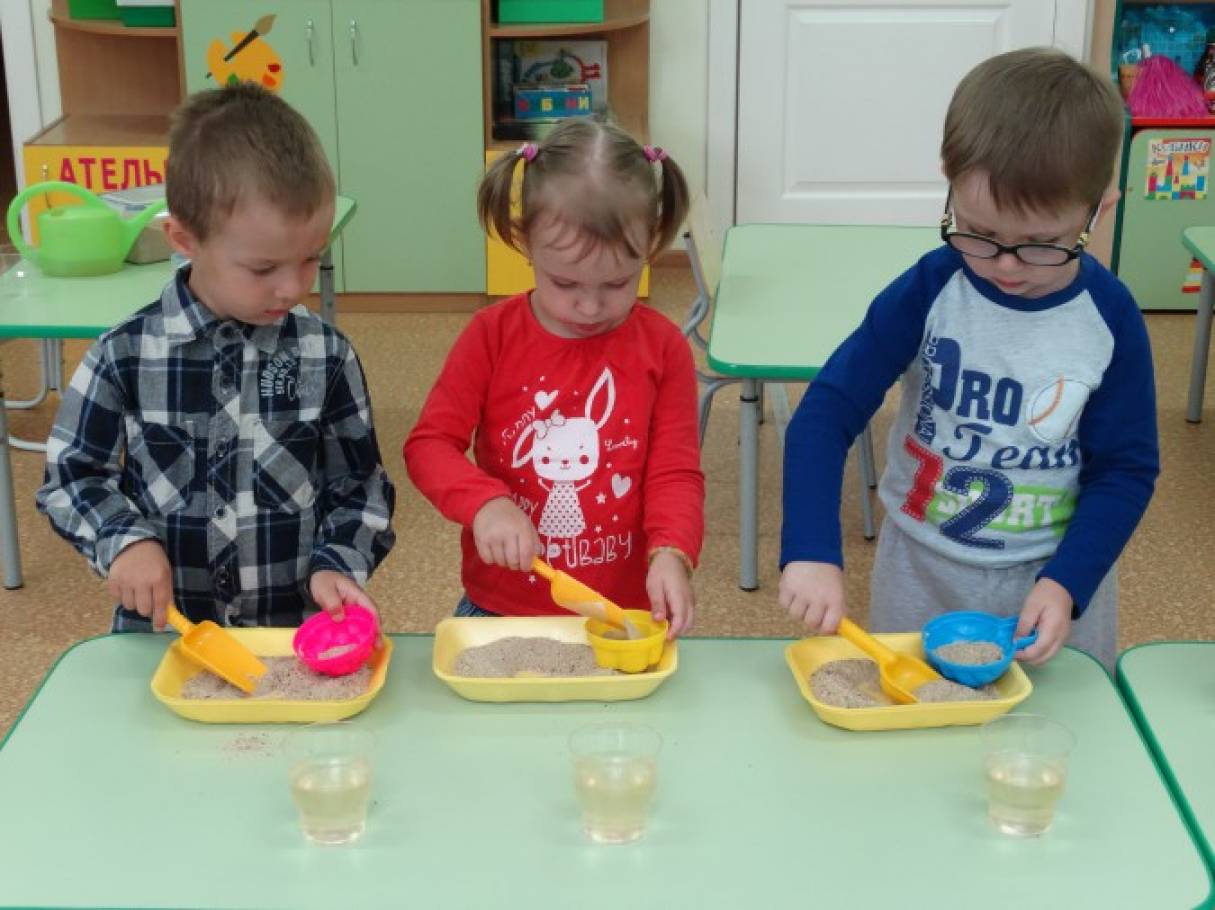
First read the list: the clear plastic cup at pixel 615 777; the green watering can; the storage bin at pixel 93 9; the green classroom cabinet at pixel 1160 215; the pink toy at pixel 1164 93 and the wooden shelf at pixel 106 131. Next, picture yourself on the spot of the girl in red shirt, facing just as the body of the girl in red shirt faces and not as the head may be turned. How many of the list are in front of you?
1

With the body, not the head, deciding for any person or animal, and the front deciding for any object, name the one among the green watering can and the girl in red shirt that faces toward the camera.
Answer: the girl in red shirt

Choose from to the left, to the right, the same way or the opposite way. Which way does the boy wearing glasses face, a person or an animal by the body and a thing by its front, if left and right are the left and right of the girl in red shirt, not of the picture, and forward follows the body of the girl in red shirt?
the same way

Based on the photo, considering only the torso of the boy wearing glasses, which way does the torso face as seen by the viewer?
toward the camera

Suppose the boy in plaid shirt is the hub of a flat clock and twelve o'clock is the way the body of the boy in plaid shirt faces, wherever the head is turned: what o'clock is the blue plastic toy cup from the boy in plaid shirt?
The blue plastic toy cup is roughly at 10 o'clock from the boy in plaid shirt.

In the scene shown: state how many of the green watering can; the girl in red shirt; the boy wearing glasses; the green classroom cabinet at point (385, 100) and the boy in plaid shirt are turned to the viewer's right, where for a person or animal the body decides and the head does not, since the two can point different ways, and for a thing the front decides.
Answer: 1

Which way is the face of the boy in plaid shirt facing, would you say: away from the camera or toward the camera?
toward the camera

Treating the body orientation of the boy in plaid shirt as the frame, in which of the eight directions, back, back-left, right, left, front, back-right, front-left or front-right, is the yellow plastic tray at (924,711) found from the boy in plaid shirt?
front-left

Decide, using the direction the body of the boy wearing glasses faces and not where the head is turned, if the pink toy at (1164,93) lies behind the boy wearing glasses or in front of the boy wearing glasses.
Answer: behind

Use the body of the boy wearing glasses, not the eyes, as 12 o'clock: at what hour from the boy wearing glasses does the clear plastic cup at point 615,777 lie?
The clear plastic cup is roughly at 1 o'clock from the boy wearing glasses.

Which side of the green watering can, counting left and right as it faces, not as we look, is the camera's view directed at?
right

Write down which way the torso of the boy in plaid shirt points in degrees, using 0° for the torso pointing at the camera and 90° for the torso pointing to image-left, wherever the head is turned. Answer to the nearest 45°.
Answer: approximately 0°

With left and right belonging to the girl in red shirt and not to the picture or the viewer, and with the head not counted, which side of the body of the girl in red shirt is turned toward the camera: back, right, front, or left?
front

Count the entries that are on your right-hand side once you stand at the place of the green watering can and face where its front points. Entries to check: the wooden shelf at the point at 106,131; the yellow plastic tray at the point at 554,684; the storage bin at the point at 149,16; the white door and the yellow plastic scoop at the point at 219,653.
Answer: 2

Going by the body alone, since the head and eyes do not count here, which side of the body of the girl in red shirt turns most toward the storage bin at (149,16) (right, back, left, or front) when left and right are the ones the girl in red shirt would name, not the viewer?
back

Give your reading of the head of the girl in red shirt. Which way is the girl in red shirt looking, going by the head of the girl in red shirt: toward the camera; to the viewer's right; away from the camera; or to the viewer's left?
toward the camera
